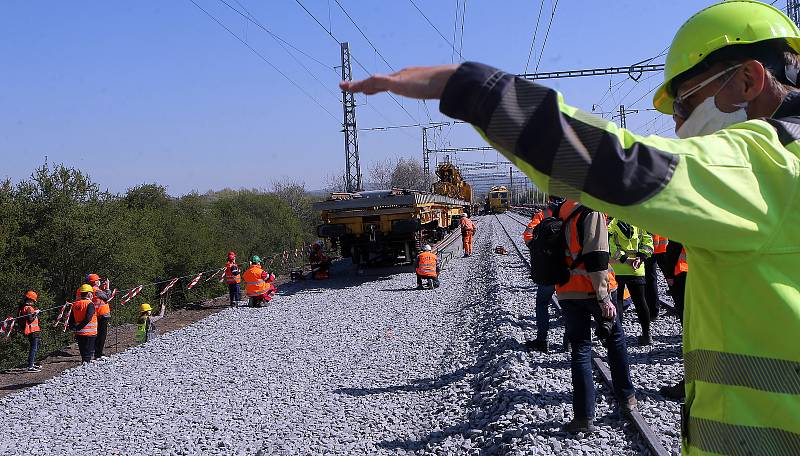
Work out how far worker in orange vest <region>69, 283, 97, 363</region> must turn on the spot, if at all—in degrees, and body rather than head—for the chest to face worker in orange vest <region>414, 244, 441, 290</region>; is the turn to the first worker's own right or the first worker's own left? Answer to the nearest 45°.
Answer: approximately 45° to the first worker's own right

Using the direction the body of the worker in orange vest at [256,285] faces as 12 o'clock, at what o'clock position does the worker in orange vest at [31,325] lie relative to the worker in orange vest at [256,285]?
the worker in orange vest at [31,325] is roughly at 7 o'clock from the worker in orange vest at [256,285].

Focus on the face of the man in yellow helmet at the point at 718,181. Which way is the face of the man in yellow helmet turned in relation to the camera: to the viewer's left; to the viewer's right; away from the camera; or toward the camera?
to the viewer's left

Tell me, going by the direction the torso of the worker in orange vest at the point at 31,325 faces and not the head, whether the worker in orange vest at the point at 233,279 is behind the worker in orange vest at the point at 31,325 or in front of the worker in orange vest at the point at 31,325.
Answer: in front

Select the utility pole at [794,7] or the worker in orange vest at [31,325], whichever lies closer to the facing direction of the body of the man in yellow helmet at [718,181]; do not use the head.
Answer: the worker in orange vest

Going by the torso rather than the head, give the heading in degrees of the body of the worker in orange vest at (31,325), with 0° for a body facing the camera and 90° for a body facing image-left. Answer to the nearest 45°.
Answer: approximately 270°

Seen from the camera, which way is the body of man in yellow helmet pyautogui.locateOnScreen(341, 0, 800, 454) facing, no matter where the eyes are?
to the viewer's left
